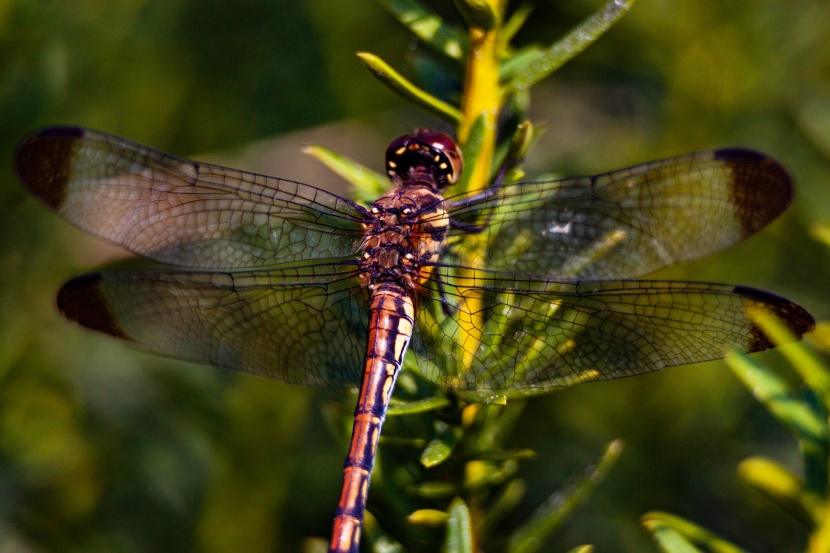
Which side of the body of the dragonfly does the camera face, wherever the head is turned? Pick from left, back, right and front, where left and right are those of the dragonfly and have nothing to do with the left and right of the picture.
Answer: back
